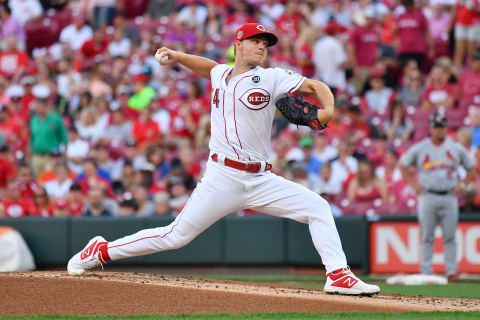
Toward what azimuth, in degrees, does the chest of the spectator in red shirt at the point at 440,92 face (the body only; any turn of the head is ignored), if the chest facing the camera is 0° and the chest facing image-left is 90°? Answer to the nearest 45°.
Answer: approximately 0°

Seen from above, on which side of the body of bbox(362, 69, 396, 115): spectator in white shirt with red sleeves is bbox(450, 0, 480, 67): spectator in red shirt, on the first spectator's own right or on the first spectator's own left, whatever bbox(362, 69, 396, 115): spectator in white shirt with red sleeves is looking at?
on the first spectator's own left

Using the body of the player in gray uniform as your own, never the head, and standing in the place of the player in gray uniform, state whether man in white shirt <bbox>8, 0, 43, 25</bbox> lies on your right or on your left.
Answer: on your right

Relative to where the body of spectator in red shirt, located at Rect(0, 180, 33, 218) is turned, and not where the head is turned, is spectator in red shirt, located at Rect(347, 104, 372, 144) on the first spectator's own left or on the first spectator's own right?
on the first spectator's own left

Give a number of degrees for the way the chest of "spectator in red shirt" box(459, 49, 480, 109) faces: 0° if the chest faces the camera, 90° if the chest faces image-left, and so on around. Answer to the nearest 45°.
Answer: approximately 0°

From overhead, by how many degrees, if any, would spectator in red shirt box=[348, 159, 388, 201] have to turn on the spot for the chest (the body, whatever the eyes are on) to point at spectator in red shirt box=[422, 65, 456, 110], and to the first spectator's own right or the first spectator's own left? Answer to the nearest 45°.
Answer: approximately 135° to the first spectator's own left

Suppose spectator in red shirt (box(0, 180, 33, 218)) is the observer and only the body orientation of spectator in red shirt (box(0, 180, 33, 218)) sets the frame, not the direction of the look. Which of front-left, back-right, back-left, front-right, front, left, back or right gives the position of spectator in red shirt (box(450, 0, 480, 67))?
left
